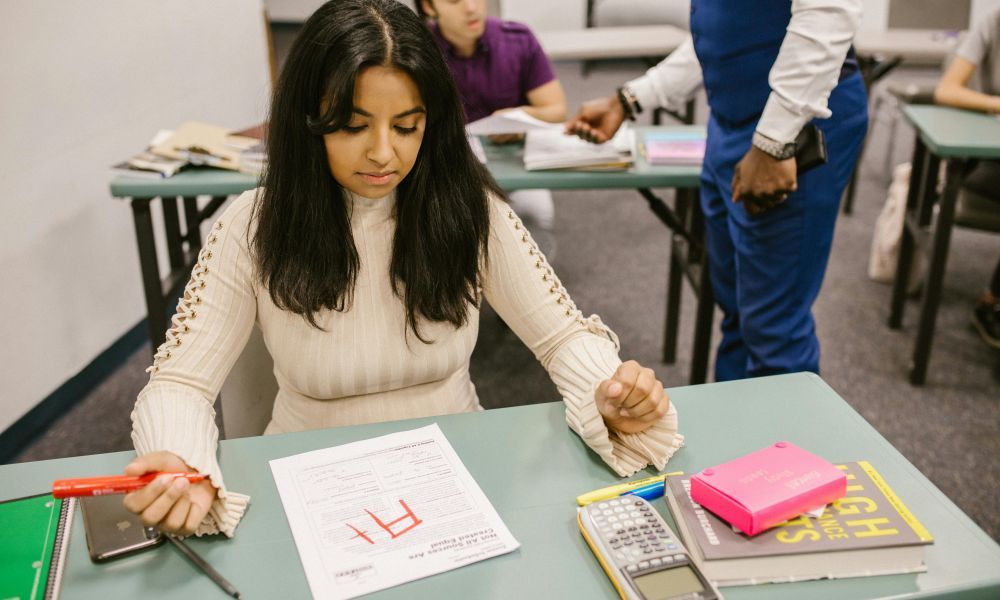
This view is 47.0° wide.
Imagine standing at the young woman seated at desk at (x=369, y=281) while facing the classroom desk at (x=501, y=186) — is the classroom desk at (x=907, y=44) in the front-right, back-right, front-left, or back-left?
front-right

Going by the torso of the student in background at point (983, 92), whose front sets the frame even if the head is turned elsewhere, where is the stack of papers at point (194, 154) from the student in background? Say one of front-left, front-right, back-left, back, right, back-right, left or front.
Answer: front-right

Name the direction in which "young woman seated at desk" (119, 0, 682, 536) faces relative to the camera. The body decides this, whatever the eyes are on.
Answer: toward the camera

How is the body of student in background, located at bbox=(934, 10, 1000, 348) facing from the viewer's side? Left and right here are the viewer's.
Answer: facing the viewer

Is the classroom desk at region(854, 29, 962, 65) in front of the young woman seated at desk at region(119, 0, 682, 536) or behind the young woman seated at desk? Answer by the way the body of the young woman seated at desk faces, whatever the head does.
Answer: behind

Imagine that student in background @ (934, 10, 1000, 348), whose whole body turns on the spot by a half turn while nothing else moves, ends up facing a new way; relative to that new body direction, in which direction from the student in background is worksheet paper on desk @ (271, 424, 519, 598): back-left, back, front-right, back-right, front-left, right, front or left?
back

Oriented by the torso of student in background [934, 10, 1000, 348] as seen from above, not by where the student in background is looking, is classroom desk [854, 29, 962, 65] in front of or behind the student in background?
behind

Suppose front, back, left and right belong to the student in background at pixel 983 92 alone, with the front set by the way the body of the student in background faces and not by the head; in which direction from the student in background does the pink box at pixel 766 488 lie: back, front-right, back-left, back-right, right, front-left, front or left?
front

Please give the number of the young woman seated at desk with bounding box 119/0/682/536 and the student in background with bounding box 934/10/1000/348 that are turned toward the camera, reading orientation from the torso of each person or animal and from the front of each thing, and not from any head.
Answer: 2
